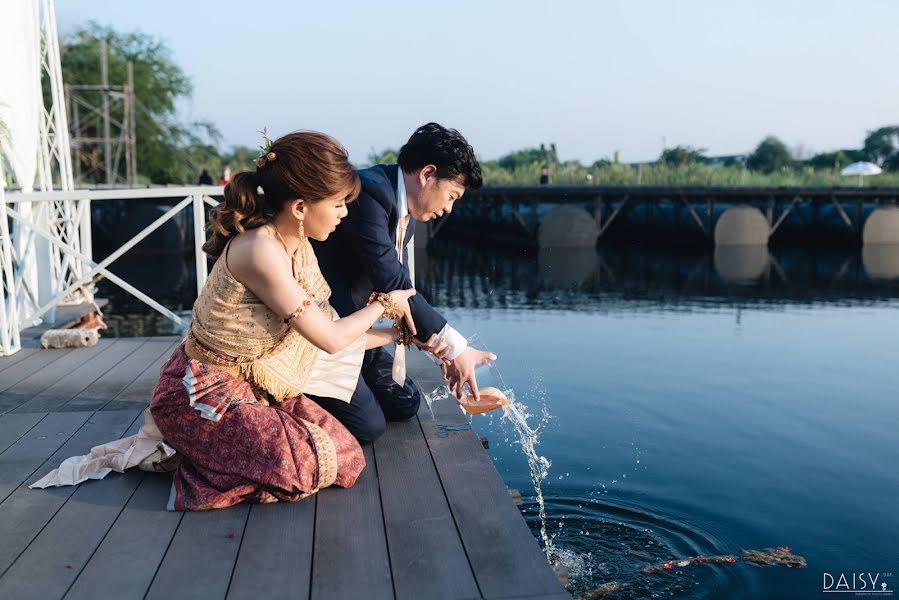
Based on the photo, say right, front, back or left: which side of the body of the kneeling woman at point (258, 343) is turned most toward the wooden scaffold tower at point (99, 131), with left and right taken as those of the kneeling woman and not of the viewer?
left

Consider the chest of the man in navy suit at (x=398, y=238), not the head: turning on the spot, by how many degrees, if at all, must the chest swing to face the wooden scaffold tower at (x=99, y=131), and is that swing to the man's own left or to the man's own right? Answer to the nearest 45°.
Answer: approximately 90° to the man's own left

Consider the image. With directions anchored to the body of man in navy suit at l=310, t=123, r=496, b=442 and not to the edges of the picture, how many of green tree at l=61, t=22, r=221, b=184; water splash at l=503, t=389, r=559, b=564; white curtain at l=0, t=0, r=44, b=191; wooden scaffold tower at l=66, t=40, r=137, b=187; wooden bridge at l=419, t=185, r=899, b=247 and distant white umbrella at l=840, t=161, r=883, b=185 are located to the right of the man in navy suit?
0

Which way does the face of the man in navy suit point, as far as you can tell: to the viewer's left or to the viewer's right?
to the viewer's right

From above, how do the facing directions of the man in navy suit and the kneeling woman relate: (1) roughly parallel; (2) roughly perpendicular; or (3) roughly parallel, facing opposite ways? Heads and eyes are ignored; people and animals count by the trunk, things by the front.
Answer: roughly parallel

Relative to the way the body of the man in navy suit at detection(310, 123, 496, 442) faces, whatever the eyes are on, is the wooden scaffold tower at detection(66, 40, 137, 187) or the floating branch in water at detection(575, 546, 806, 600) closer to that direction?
the floating branch in water

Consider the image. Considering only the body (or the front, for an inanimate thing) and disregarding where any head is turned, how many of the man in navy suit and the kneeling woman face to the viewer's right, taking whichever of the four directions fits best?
2

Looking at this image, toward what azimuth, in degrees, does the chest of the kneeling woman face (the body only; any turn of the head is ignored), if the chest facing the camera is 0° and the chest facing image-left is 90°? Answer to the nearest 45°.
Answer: approximately 270°

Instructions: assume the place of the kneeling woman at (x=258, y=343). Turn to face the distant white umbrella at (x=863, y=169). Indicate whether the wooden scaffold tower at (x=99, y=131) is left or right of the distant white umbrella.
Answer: left

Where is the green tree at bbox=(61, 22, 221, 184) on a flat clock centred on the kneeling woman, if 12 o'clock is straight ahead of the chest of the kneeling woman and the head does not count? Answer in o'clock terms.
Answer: The green tree is roughly at 9 o'clock from the kneeling woman.

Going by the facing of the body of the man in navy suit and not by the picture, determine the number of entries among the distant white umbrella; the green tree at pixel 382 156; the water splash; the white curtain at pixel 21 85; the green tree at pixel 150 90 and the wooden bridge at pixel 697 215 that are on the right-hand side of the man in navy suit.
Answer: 0

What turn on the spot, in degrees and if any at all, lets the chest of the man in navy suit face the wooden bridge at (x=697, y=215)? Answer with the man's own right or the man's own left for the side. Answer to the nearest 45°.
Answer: approximately 90° to the man's own left

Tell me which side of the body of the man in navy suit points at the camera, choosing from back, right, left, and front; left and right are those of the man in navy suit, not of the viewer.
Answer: right

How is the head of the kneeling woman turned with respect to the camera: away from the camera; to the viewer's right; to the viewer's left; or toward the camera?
to the viewer's right

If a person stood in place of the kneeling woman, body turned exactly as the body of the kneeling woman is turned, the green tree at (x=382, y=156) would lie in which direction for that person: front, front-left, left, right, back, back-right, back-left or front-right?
left

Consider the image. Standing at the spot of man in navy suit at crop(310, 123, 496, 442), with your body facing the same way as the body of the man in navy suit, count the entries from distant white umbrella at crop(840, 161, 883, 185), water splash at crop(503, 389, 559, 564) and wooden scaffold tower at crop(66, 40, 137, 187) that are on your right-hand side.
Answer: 0

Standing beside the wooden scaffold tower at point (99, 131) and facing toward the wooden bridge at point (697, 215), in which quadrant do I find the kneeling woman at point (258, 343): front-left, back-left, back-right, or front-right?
front-right

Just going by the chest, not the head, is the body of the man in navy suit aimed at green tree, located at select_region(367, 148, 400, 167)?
no
